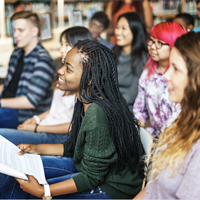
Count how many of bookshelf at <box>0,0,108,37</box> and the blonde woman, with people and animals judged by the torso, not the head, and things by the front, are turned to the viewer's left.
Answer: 1

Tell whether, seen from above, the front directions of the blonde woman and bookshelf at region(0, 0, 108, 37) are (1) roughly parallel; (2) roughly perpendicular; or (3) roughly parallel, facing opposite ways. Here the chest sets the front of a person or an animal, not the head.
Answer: roughly perpendicular

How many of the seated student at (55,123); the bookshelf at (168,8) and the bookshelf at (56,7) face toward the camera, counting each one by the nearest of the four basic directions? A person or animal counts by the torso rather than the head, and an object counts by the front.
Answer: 2

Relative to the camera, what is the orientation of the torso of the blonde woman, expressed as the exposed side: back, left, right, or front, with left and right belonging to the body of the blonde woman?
left

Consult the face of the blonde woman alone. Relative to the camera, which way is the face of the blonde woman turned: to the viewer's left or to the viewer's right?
to the viewer's left

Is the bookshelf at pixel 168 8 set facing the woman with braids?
yes

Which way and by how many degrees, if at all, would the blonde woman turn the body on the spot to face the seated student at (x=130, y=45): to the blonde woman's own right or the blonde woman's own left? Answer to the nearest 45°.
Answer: approximately 90° to the blonde woman's own right

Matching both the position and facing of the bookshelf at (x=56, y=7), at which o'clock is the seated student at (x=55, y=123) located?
The seated student is roughly at 12 o'clock from the bookshelf.

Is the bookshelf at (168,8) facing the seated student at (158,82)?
yes
